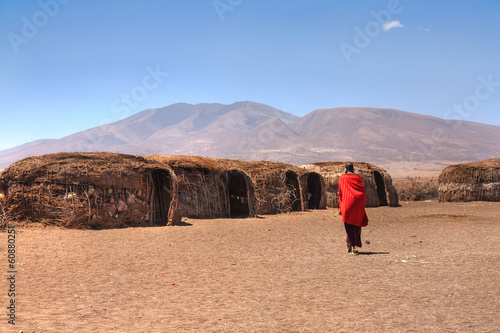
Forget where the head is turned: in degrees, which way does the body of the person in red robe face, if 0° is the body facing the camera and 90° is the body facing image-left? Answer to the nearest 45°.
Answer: approximately 180°

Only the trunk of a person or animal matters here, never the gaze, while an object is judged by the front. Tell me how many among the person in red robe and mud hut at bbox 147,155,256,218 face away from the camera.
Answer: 1

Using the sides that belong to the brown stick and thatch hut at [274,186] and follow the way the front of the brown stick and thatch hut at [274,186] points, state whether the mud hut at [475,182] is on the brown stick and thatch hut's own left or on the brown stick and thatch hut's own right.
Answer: on the brown stick and thatch hut's own left

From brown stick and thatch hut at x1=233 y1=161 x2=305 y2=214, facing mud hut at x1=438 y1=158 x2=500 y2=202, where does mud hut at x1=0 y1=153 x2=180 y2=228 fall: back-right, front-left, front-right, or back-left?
back-right

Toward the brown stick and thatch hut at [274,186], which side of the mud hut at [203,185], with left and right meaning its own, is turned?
left

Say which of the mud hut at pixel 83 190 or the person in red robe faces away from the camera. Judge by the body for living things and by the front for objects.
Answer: the person in red robe
